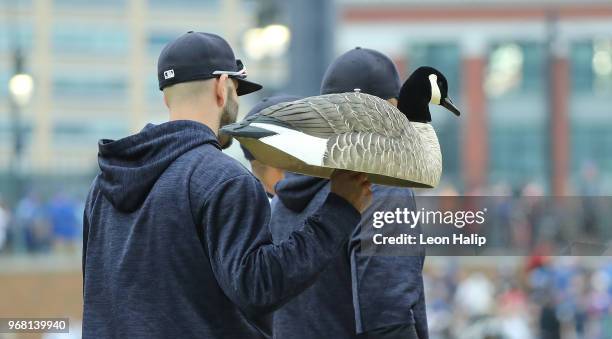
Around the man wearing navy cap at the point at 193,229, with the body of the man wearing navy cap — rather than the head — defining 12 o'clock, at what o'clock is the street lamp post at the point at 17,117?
The street lamp post is roughly at 10 o'clock from the man wearing navy cap.

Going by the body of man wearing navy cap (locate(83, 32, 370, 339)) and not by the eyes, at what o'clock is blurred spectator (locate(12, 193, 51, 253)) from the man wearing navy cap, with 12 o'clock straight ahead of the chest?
The blurred spectator is roughly at 10 o'clock from the man wearing navy cap.

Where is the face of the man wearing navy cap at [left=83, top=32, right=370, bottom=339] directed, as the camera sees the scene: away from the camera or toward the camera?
away from the camera

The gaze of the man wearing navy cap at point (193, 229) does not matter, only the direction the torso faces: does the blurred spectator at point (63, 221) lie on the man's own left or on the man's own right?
on the man's own left

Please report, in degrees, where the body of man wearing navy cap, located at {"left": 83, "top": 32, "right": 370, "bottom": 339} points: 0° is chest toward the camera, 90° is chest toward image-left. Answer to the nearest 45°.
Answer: approximately 225°
